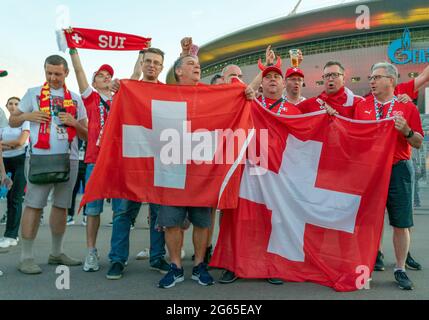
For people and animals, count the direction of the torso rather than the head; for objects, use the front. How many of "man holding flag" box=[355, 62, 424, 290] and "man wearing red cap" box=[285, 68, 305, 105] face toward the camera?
2

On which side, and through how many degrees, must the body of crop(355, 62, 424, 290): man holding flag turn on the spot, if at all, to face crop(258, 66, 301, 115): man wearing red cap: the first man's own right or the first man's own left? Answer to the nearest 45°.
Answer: approximately 90° to the first man's own right

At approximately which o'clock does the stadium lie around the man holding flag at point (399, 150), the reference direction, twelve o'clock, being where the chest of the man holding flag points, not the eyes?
The stadium is roughly at 6 o'clock from the man holding flag.

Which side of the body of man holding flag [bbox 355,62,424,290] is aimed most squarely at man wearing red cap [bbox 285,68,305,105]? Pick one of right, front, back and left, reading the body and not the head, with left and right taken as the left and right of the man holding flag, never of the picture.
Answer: right

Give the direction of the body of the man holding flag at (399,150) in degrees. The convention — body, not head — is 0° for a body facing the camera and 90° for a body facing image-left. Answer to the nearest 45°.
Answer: approximately 0°

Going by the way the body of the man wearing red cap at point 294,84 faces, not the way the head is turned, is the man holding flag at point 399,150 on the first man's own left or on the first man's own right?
on the first man's own left

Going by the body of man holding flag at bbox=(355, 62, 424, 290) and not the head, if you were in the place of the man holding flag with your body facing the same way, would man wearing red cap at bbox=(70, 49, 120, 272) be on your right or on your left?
on your right

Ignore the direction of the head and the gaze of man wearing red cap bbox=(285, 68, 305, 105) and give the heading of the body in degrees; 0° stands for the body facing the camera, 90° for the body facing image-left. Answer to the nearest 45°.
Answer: approximately 0°

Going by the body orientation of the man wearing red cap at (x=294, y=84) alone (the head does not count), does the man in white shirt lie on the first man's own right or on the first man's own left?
on the first man's own right
